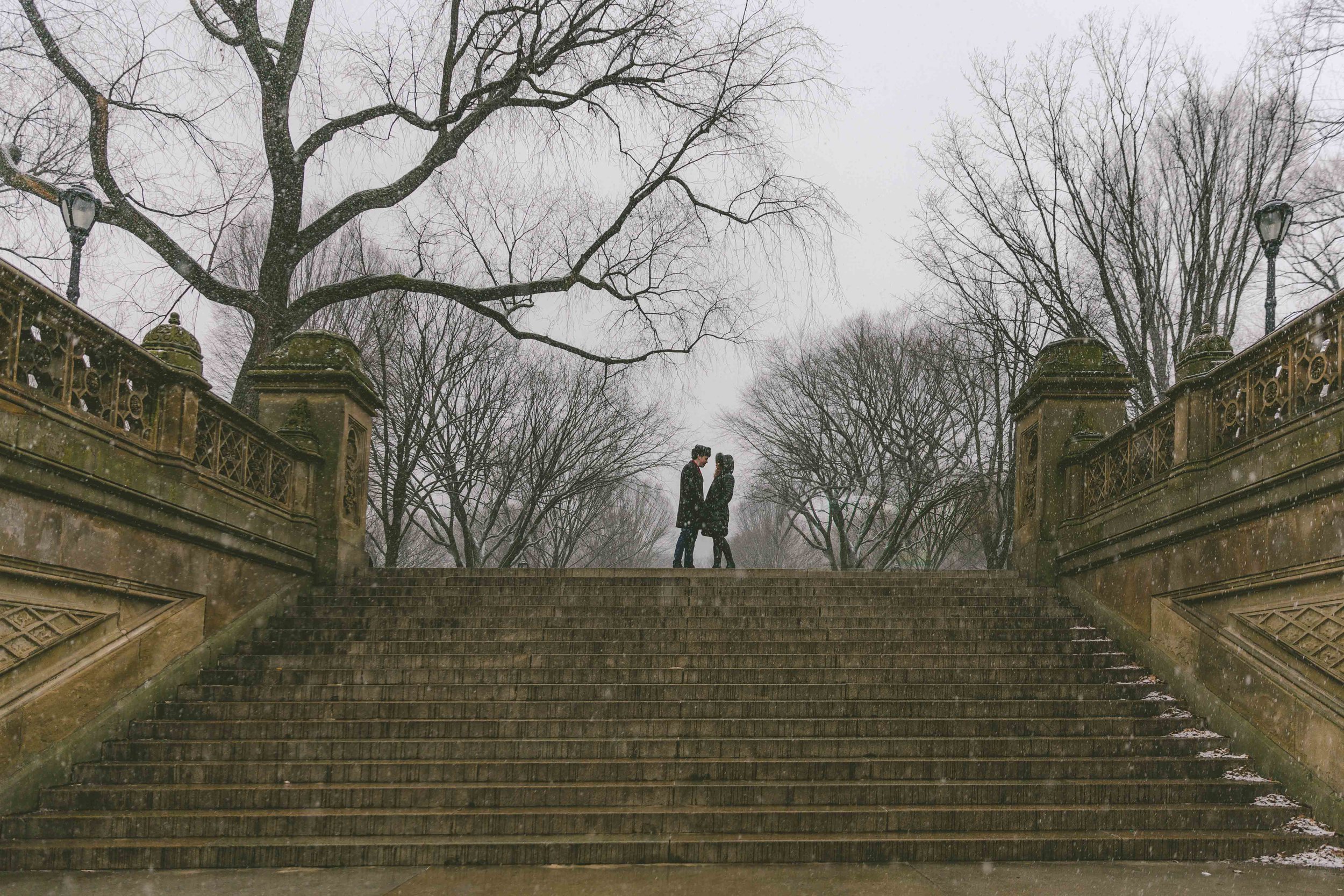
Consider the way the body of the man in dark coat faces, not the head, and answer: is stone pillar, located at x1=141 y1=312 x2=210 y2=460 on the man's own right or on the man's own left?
on the man's own right

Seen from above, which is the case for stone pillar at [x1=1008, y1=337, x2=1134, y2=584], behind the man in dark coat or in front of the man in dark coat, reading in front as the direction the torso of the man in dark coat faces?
in front

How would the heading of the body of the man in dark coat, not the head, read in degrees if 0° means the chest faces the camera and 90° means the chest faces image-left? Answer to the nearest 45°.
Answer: approximately 270°

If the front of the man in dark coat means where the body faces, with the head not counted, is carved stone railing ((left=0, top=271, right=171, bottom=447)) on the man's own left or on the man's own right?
on the man's own right

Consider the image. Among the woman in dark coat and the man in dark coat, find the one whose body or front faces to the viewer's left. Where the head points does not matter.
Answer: the woman in dark coat

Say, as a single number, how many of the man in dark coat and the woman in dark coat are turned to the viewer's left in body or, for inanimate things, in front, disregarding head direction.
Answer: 1

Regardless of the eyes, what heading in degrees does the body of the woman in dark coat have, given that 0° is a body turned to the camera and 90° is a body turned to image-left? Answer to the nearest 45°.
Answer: approximately 90°

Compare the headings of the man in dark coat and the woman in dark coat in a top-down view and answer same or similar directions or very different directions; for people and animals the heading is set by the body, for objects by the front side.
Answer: very different directions

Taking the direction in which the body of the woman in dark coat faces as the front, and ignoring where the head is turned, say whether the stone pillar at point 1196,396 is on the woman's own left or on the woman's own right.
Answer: on the woman's own left

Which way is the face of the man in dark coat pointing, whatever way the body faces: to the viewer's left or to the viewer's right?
to the viewer's right

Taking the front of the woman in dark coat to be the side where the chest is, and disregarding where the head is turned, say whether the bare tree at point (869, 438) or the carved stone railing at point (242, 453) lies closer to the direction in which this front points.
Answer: the carved stone railing

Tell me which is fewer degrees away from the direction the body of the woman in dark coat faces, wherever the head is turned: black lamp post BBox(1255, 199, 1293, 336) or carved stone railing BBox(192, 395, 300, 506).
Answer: the carved stone railing

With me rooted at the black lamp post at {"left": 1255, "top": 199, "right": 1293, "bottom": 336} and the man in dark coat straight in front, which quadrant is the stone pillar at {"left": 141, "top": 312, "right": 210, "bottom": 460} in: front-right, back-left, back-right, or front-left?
front-left

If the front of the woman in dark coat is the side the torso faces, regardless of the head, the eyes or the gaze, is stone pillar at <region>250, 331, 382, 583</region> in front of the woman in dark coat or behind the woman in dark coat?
in front
